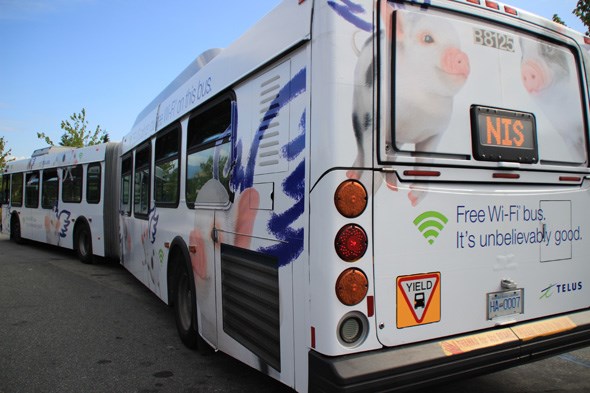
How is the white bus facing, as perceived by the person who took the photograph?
facing away from the viewer and to the left of the viewer
